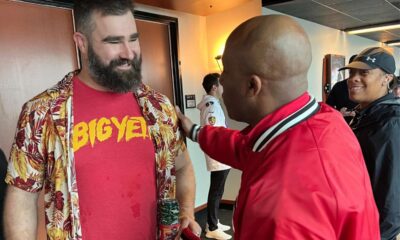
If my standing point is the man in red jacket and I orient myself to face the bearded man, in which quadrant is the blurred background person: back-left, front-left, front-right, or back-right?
front-right

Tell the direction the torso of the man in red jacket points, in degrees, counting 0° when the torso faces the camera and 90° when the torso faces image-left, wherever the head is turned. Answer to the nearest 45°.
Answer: approximately 135°

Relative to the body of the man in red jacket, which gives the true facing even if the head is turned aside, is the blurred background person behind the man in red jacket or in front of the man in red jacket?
in front

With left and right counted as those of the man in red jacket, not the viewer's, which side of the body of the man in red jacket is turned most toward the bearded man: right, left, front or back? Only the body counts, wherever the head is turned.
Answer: front

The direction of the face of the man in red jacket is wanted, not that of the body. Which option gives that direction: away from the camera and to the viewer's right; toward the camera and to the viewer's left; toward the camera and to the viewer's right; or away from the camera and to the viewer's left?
away from the camera and to the viewer's left
